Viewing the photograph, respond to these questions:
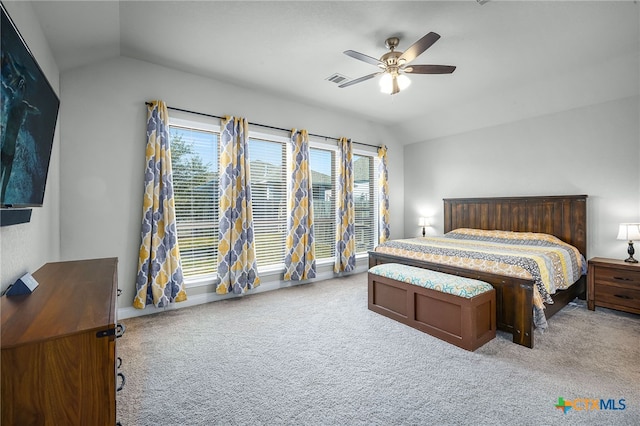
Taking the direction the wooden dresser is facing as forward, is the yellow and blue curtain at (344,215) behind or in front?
in front

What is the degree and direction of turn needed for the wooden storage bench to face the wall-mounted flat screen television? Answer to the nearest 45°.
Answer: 0° — it already faces it

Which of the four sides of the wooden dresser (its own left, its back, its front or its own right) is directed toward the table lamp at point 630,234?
front

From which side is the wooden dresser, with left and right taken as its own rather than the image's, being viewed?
right

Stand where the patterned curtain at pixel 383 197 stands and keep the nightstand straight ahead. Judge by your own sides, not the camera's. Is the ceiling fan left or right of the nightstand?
right

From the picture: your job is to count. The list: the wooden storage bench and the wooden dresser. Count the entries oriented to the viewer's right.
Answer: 1

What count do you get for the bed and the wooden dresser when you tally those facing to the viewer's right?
1

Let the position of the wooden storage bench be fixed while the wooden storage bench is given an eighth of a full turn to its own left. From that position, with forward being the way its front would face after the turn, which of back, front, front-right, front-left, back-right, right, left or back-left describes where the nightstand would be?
back-left

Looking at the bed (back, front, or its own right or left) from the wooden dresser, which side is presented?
front

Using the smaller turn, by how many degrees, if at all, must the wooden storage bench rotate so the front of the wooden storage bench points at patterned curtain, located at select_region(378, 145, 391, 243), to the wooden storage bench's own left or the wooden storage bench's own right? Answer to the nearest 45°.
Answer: approximately 135° to the wooden storage bench's own right

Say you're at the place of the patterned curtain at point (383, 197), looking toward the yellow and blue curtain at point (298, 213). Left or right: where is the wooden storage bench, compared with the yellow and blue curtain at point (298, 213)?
left

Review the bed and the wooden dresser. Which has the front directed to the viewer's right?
the wooden dresser

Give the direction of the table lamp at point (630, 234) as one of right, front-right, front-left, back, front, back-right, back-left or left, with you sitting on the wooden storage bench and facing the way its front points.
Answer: back
